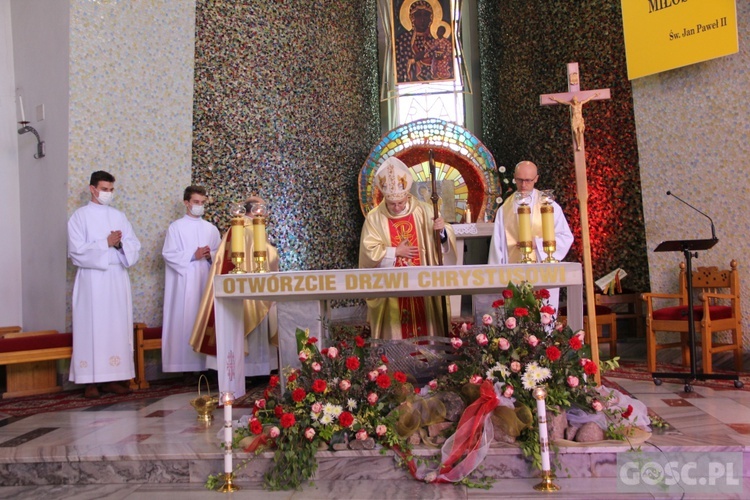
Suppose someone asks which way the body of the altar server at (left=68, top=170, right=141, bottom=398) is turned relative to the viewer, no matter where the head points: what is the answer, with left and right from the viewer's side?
facing the viewer and to the right of the viewer

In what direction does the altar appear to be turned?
toward the camera

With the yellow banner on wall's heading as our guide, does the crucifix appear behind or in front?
in front

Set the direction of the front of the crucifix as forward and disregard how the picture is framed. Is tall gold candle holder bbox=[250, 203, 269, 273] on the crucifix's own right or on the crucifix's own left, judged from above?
on the crucifix's own right

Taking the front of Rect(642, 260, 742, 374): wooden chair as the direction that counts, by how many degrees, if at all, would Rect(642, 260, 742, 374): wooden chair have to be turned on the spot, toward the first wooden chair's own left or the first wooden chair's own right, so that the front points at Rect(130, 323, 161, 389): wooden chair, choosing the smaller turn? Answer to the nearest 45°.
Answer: approximately 45° to the first wooden chair's own right

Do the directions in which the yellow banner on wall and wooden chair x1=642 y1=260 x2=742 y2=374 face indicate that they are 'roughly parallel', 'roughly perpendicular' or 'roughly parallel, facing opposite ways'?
roughly parallel

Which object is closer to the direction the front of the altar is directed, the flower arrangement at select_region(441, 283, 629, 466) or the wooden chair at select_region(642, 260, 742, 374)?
the flower arrangement

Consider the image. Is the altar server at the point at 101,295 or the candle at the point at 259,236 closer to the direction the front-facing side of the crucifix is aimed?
the candle

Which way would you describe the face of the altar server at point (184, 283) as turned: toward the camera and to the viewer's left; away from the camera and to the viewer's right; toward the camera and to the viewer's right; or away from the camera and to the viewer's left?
toward the camera and to the viewer's right

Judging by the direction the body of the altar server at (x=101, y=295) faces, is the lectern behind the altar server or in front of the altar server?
in front

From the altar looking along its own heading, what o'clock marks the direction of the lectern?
The lectern is roughly at 8 o'clock from the altar.

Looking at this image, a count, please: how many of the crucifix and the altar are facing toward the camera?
2

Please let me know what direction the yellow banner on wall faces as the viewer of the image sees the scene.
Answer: facing the viewer and to the left of the viewer

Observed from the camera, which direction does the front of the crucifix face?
facing the viewer

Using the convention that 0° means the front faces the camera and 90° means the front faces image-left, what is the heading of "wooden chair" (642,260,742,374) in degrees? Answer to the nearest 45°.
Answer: approximately 45°

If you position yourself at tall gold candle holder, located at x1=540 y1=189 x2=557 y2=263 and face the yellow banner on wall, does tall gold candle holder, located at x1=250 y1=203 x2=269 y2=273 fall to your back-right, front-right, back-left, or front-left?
back-left
